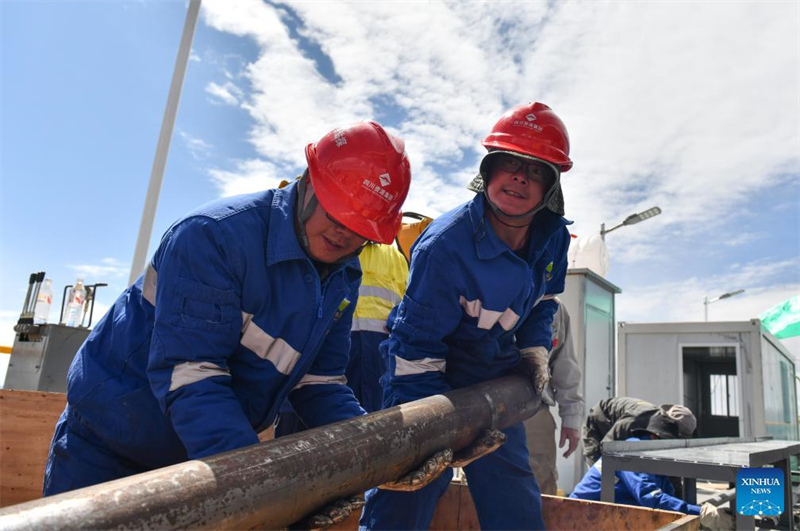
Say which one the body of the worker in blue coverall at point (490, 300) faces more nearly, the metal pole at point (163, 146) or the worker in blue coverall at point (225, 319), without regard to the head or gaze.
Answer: the worker in blue coverall

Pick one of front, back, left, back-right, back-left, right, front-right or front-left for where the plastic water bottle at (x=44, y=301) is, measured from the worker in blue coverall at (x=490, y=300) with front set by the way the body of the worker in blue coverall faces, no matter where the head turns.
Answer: back

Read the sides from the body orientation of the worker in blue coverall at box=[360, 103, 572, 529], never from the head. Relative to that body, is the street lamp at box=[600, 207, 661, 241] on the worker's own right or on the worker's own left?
on the worker's own left

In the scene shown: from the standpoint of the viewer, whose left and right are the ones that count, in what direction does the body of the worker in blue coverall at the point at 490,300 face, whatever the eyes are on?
facing the viewer and to the right of the viewer

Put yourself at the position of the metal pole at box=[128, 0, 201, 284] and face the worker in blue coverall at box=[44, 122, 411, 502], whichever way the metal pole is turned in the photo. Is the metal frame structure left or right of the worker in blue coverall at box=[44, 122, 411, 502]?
left

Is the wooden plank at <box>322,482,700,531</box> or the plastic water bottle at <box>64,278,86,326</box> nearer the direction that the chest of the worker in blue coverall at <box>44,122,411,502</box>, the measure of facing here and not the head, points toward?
the wooden plank

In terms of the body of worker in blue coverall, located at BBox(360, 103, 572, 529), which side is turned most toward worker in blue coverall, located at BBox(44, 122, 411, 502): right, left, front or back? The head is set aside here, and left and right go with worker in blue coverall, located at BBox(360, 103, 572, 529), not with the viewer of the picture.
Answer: right

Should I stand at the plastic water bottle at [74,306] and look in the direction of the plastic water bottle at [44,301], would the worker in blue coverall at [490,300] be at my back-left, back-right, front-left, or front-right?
back-left

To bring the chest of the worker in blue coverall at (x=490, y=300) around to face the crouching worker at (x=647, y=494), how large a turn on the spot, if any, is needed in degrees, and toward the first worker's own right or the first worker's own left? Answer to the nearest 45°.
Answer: approximately 90° to the first worker's own left

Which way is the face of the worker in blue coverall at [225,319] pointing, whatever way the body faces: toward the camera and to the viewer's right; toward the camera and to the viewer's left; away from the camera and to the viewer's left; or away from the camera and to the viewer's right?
toward the camera and to the viewer's right

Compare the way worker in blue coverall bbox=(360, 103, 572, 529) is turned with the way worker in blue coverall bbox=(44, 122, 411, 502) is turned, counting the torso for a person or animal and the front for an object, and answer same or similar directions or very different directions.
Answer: same or similar directions

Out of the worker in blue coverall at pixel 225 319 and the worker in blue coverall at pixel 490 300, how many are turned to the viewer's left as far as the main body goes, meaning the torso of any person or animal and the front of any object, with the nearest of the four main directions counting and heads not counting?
0

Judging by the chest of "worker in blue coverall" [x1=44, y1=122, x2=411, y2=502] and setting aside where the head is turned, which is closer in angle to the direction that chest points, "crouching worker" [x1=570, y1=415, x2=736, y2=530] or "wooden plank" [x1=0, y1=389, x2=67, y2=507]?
the crouching worker

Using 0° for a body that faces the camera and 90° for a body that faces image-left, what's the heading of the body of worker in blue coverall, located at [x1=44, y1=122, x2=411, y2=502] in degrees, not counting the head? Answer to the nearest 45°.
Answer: approximately 315°
